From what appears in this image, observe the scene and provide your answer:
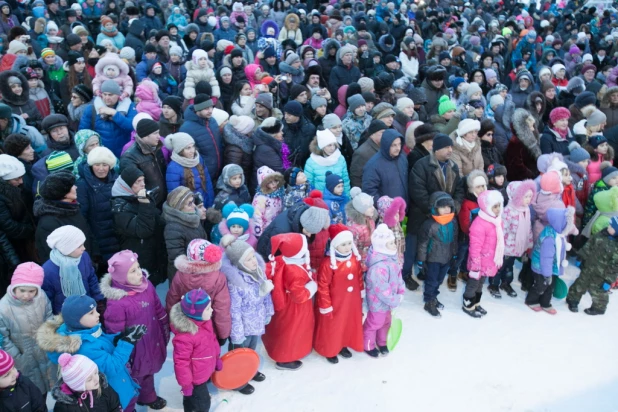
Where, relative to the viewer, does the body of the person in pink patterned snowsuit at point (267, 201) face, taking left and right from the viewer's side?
facing the viewer and to the right of the viewer

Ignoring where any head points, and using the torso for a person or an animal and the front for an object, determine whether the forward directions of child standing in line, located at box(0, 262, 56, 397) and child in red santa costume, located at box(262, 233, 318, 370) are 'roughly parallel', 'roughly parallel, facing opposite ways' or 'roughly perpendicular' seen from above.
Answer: roughly parallel

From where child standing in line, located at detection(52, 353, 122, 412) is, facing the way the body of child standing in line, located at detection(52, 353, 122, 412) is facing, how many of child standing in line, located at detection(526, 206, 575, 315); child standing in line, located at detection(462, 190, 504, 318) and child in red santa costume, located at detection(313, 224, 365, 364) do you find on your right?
0

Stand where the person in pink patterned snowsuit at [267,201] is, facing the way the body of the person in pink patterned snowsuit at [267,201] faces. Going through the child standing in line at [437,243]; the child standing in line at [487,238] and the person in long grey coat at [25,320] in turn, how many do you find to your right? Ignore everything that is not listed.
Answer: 1

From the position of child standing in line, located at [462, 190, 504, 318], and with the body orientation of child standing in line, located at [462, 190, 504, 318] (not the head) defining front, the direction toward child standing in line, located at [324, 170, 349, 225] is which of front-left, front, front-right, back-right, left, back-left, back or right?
back-right

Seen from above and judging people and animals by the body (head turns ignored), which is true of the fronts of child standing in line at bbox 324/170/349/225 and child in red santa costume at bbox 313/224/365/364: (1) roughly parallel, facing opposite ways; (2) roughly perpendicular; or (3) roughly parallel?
roughly parallel

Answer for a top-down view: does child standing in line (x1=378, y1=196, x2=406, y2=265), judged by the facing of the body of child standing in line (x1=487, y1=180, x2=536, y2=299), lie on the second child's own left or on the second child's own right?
on the second child's own right

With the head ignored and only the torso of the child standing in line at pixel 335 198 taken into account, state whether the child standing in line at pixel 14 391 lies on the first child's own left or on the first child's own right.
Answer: on the first child's own right

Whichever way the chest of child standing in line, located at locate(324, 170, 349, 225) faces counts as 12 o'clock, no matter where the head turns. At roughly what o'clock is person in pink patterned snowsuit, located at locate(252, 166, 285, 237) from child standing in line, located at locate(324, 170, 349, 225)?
person in pink patterned snowsuit, located at locate(252, 166, 285, 237) is roughly at 4 o'clock from child standing in line, located at locate(324, 170, 349, 225).

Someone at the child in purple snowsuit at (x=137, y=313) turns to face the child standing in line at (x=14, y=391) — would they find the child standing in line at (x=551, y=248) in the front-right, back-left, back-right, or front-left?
back-left

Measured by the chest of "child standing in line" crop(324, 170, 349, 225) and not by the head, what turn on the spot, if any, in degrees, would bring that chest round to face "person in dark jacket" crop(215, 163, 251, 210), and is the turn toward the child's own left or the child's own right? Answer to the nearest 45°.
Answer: approximately 135° to the child's own right

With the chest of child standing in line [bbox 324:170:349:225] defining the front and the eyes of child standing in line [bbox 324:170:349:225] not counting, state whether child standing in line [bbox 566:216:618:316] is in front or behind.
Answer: in front

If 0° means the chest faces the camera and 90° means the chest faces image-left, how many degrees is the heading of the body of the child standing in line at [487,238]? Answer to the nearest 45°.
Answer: approximately 315°

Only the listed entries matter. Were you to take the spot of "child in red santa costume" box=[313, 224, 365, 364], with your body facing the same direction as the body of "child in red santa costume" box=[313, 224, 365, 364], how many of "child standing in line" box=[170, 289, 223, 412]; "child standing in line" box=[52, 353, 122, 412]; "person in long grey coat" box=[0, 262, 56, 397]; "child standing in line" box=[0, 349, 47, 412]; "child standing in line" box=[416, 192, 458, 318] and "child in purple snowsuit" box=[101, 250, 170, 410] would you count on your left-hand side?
1

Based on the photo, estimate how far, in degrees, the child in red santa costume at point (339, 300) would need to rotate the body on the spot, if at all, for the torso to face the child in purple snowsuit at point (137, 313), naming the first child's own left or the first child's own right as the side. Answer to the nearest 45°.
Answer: approximately 90° to the first child's own right

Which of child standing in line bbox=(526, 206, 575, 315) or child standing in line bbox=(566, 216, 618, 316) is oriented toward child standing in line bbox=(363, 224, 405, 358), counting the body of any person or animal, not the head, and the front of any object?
child standing in line bbox=(566, 216, 618, 316)
